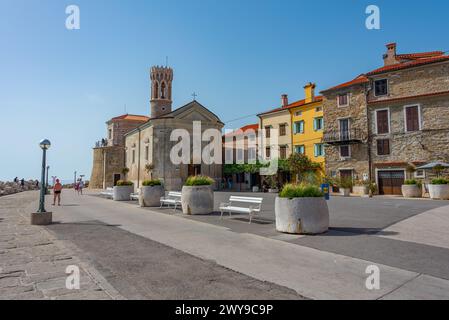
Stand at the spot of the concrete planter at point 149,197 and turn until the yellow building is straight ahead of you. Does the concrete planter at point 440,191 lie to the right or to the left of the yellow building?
right

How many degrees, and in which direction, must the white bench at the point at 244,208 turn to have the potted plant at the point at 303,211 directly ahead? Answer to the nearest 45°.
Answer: approximately 90° to its left

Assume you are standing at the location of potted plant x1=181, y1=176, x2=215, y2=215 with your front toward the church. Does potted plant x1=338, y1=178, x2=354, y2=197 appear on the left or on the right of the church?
right

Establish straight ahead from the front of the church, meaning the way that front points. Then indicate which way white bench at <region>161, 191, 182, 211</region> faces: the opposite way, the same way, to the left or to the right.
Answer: to the right

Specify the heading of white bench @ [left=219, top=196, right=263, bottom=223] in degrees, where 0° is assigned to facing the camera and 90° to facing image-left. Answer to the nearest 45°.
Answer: approximately 45°

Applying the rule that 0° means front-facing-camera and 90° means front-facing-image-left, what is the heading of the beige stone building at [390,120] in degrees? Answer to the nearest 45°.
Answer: approximately 45°

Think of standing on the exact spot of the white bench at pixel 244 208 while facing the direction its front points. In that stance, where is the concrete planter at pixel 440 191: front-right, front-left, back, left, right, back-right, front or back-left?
back

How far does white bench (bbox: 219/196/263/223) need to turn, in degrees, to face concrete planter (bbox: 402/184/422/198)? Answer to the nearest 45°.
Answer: approximately 180°

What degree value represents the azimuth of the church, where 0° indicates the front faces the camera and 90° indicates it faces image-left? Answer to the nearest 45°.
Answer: approximately 315°

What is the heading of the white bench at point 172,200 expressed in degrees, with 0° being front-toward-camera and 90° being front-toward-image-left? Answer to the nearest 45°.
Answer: approximately 45°

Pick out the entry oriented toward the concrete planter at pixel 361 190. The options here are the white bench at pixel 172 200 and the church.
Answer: the church

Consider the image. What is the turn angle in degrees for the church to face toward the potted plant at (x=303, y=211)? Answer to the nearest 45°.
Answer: approximately 45° to its right

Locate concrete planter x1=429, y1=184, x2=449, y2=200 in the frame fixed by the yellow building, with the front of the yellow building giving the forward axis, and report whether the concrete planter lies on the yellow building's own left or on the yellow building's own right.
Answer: on the yellow building's own left

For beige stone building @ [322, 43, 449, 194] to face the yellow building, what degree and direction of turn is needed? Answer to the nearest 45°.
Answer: approximately 90° to its right
